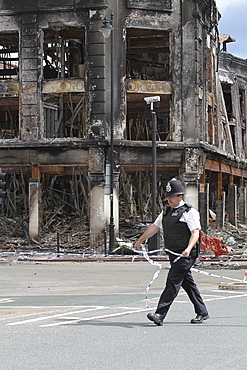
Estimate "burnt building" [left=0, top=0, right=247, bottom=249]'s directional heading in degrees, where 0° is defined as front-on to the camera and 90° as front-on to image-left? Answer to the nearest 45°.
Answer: approximately 0°

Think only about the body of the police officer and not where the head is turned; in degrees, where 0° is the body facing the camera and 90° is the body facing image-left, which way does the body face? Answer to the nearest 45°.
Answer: approximately 45°

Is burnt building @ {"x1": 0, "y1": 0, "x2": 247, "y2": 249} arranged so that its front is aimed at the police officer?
yes

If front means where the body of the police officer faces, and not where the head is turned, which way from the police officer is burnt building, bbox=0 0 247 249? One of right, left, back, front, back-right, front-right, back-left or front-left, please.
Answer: back-right
